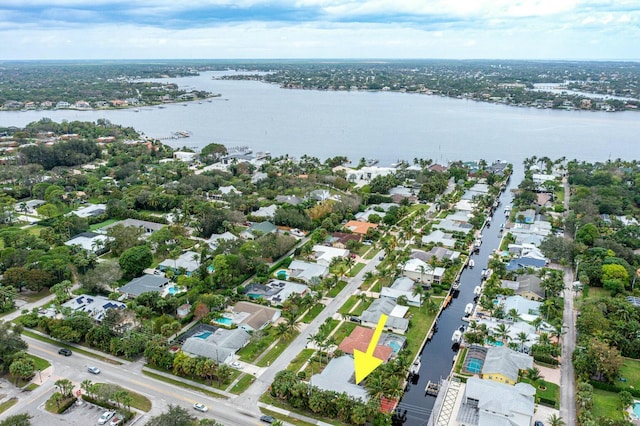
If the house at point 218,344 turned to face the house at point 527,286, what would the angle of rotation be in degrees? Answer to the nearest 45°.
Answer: approximately 45° to its left

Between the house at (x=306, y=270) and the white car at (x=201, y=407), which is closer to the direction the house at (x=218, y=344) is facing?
the white car

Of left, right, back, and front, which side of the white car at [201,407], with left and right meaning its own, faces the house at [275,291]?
left

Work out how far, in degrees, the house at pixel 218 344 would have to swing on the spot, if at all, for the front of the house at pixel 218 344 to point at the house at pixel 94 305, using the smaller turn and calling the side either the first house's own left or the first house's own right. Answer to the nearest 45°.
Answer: approximately 180°

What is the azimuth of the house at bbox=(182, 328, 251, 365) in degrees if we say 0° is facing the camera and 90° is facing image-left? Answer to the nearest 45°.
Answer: approximately 315°

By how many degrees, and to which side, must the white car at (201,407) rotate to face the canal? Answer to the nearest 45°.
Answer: approximately 45° to its left

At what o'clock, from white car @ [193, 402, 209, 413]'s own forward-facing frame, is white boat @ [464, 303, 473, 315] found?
The white boat is roughly at 10 o'clock from the white car.

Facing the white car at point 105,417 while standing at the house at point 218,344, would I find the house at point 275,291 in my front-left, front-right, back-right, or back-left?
back-right

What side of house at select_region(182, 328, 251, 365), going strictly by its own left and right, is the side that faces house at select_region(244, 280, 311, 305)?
left

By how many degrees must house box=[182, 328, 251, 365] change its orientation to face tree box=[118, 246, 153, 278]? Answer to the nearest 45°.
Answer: approximately 180°
